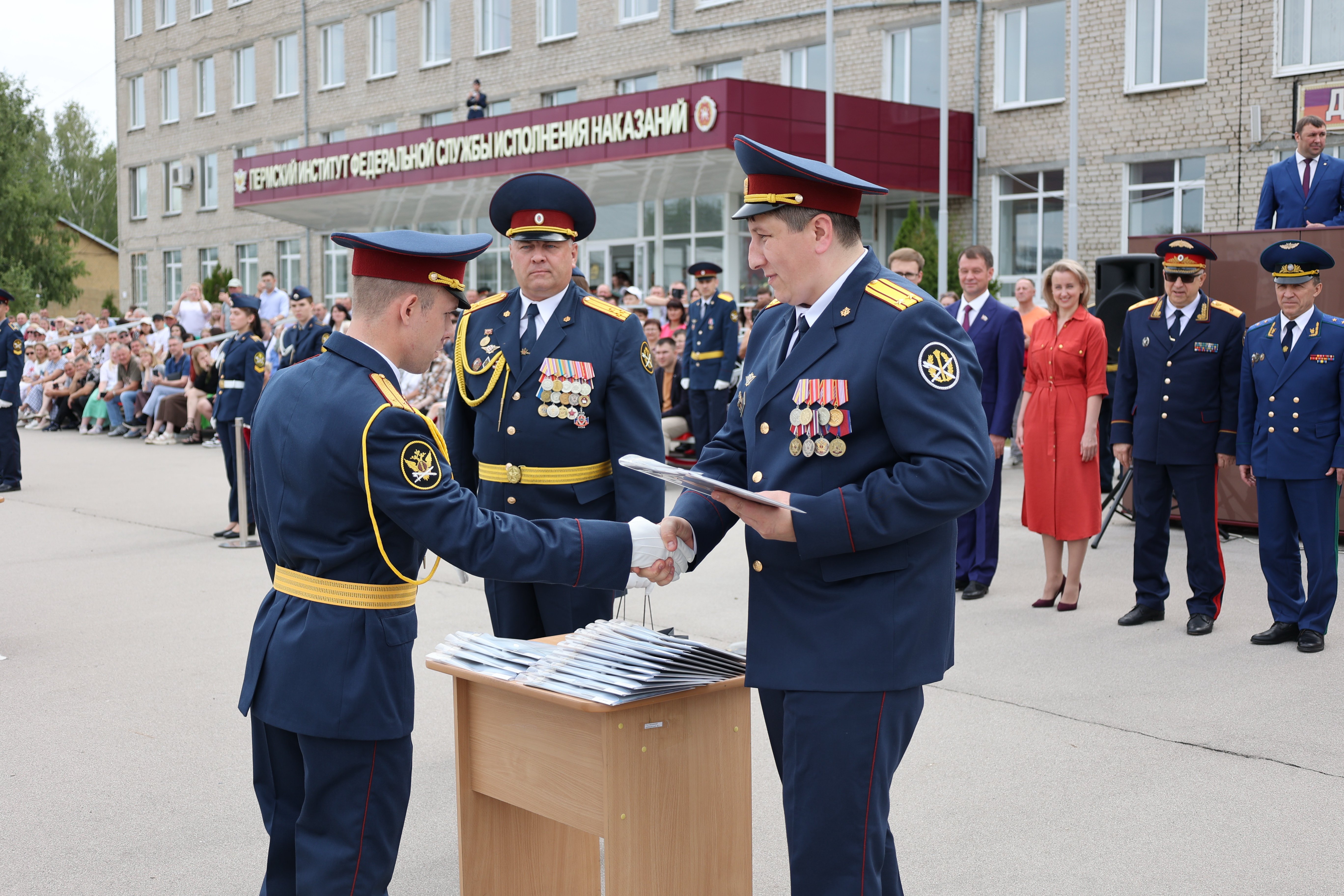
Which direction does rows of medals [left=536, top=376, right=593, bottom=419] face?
toward the camera

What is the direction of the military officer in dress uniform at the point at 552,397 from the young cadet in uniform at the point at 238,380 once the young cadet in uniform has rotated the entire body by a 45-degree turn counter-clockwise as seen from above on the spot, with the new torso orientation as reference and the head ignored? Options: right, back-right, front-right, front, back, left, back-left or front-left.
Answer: front

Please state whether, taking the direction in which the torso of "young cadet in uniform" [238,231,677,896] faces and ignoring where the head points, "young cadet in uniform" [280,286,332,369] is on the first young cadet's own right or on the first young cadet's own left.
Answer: on the first young cadet's own left

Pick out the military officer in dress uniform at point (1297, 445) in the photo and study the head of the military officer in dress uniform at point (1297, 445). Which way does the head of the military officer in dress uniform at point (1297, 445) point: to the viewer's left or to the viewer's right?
to the viewer's left

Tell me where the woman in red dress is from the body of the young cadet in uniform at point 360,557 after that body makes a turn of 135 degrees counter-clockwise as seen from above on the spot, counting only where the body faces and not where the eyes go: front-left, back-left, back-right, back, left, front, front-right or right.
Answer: back-right

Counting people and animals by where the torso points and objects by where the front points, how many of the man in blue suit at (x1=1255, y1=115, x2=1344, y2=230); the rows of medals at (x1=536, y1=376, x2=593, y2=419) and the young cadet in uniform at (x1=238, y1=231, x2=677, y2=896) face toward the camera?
2

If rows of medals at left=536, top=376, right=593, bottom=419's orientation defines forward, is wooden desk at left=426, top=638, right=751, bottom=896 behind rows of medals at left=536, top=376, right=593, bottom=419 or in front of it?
in front

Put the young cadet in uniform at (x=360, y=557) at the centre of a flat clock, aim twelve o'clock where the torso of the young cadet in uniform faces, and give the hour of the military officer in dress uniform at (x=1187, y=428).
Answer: The military officer in dress uniform is roughly at 12 o'clock from the young cadet in uniform.

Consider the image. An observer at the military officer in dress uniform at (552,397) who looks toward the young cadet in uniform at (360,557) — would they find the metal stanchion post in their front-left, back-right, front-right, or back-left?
back-right

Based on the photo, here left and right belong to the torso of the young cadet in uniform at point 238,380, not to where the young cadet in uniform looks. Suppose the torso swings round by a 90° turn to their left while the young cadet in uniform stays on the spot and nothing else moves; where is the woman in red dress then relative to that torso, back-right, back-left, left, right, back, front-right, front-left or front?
front

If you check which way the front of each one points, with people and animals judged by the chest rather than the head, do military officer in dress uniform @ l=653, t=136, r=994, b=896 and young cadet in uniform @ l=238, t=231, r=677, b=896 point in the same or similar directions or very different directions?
very different directions

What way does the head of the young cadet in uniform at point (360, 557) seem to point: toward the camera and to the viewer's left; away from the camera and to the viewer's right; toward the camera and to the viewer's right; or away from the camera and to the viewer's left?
away from the camera and to the viewer's right

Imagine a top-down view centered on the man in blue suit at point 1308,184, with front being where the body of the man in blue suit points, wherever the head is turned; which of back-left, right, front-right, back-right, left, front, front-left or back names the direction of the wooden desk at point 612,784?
front
